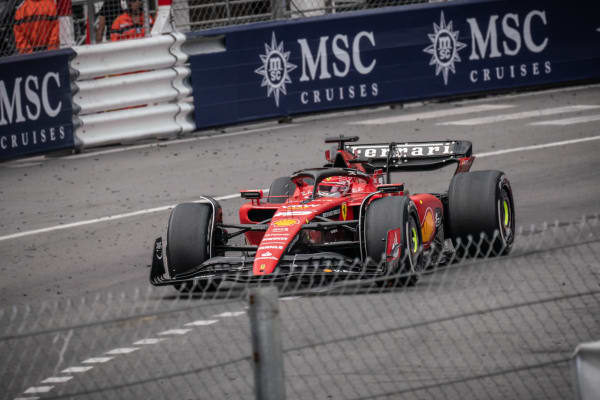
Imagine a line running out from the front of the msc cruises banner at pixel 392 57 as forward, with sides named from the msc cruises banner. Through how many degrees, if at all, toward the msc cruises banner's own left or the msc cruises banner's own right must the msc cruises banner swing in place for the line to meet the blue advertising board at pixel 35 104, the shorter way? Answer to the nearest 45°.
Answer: approximately 45° to the msc cruises banner's own right

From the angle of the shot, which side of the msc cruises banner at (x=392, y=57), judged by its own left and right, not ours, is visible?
front

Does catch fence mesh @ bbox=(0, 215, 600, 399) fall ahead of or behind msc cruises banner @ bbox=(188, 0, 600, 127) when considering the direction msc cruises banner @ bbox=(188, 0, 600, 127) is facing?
ahead

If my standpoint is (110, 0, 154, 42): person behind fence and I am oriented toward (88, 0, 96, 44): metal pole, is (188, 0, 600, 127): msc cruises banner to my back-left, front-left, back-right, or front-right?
back-left

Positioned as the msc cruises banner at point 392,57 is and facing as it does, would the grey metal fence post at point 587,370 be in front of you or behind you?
in front

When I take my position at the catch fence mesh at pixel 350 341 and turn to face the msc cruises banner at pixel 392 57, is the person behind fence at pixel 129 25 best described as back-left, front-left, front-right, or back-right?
front-left
